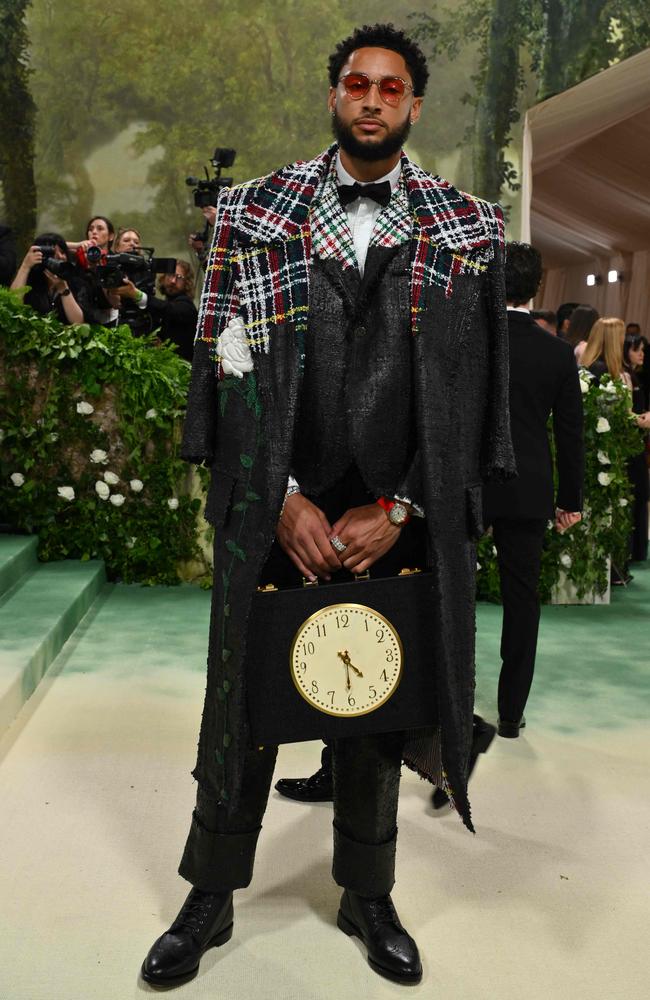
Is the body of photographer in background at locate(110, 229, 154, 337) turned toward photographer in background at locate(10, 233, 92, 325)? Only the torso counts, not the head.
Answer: no

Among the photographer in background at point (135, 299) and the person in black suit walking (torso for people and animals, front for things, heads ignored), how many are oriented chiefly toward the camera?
1

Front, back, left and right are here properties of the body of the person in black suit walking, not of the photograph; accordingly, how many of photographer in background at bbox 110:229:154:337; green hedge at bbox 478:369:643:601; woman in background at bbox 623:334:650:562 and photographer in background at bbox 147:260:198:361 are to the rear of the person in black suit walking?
0

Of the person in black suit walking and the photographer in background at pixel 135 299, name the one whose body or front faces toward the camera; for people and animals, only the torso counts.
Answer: the photographer in background

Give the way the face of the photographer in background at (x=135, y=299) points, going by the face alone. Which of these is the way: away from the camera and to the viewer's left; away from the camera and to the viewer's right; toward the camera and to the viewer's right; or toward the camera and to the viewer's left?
toward the camera and to the viewer's right

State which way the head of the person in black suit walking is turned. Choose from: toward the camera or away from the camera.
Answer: away from the camera

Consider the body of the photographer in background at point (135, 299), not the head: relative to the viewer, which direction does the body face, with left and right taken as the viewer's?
facing the viewer

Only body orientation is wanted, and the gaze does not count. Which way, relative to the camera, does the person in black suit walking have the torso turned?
away from the camera

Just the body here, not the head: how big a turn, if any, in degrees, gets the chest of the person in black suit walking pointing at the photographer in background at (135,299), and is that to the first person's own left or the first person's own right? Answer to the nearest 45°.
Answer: approximately 45° to the first person's own left

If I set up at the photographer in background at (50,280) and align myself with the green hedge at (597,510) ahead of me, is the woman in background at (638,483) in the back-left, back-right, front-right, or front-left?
front-left
